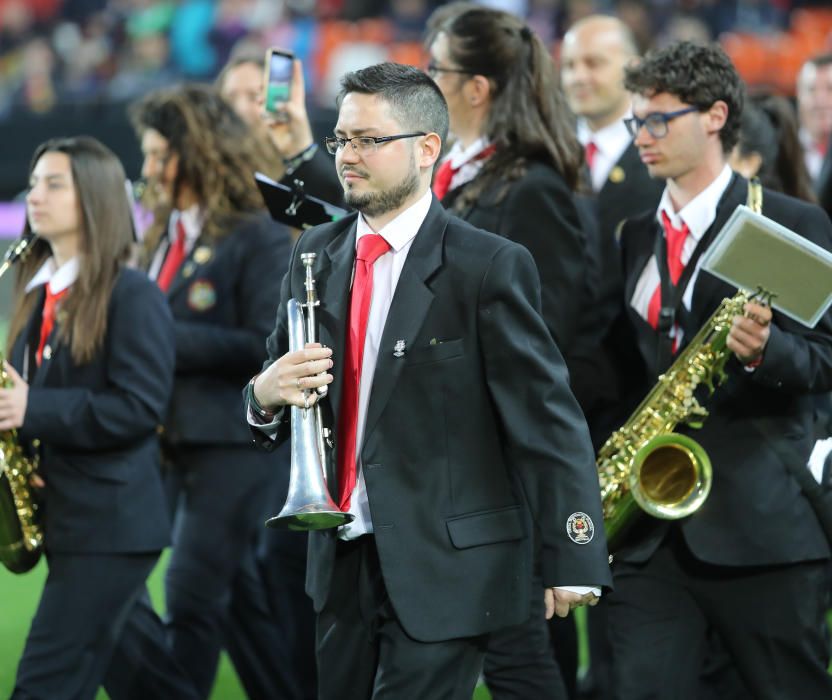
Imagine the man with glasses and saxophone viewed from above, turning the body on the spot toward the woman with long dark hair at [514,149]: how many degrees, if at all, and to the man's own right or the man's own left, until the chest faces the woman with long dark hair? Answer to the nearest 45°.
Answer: approximately 90° to the man's own right

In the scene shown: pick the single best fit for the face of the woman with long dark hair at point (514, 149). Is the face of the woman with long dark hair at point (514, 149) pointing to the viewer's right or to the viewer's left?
to the viewer's left

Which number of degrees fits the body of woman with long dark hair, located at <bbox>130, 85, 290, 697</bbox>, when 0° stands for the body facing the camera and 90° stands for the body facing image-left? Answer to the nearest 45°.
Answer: approximately 45°

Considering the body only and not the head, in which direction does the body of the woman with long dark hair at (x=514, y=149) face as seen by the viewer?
to the viewer's left

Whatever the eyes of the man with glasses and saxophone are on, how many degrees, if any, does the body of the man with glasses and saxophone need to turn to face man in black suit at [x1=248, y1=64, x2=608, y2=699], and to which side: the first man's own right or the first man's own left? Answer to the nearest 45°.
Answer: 0° — they already face them

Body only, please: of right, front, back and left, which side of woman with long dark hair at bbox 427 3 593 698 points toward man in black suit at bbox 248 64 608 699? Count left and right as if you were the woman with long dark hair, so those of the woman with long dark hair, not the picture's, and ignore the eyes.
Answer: left
